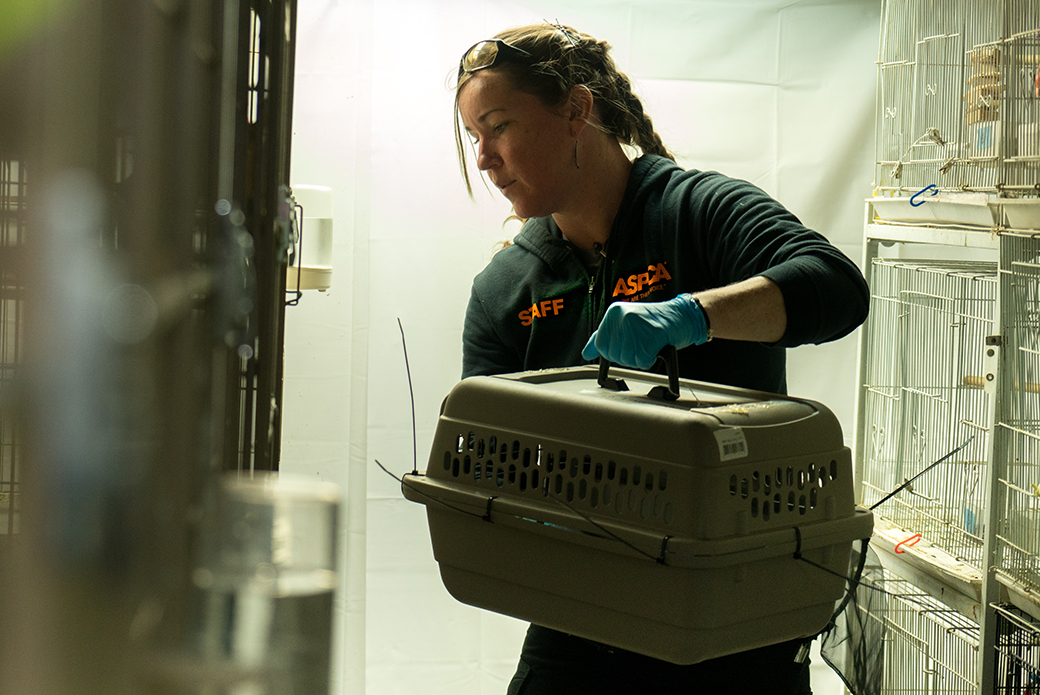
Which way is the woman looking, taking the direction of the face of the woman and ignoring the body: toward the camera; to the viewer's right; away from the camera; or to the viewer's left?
to the viewer's left

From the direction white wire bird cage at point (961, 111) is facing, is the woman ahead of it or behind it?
ahead

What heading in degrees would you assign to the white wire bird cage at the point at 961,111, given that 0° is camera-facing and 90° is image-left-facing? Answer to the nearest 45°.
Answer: approximately 45°

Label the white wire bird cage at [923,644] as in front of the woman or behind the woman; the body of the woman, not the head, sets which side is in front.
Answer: behind

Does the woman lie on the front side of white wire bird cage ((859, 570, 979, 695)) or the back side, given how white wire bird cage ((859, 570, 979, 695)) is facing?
on the front side
